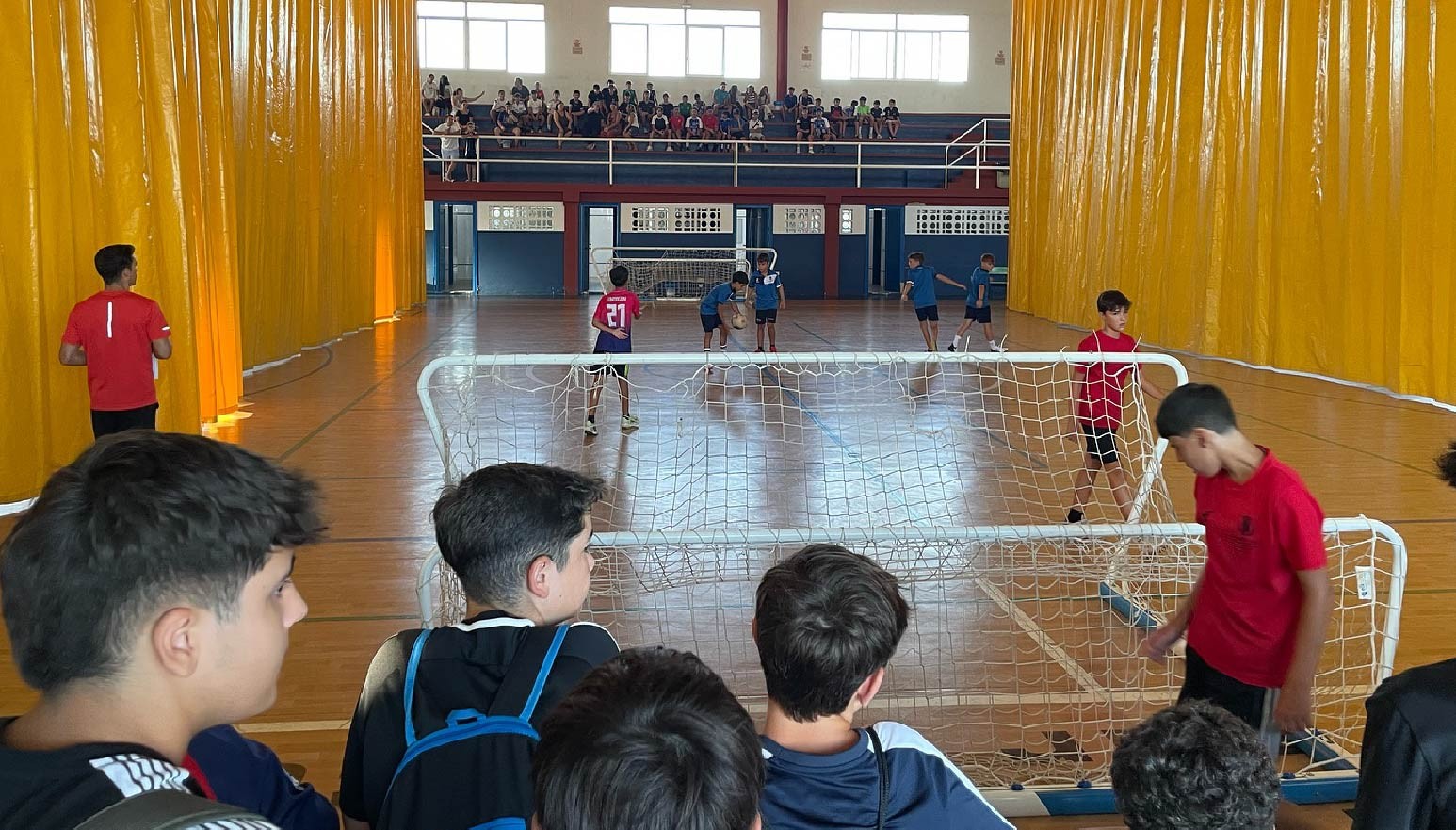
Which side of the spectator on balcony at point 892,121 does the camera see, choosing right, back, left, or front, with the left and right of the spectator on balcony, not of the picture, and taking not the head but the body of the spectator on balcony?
front

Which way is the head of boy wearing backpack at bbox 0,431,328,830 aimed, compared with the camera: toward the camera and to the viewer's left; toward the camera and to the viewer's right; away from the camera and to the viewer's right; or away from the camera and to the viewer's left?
away from the camera and to the viewer's right

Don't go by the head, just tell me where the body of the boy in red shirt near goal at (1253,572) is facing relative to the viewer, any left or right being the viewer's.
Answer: facing the viewer and to the left of the viewer

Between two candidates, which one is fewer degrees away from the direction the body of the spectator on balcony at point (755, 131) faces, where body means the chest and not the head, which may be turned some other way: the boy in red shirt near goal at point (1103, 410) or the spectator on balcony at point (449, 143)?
the boy in red shirt near goal

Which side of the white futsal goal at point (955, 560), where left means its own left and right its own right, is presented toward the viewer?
back

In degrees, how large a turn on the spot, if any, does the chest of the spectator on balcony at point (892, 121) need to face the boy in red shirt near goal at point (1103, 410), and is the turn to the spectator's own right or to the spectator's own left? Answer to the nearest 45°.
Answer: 0° — they already face them

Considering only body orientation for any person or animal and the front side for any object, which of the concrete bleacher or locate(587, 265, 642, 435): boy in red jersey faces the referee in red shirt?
the concrete bleacher

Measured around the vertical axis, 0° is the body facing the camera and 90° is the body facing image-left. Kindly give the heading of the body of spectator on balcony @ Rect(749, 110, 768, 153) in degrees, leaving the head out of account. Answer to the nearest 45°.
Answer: approximately 0°

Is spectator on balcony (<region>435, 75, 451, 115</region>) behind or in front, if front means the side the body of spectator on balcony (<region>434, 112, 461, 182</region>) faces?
behind

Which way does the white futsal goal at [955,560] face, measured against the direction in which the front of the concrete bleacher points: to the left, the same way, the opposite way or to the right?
the opposite way

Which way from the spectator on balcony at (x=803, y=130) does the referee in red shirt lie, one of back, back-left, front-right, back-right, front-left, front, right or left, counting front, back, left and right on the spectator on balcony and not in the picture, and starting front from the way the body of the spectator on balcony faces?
front

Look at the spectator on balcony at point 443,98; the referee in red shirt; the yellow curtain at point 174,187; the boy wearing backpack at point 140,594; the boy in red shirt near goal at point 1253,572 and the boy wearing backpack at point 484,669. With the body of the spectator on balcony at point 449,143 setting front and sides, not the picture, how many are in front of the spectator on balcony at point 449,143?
5

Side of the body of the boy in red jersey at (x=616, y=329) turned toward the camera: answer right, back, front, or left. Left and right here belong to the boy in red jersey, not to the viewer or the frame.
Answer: back

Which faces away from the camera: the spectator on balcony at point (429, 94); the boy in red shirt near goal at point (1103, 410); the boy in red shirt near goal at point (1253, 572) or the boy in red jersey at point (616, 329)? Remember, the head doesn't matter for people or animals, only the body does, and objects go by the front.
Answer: the boy in red jersey

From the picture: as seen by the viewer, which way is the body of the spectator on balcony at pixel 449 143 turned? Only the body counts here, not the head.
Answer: toward the camera

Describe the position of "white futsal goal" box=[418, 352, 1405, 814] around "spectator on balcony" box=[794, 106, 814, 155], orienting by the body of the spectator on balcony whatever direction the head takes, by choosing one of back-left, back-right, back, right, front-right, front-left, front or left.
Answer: front
